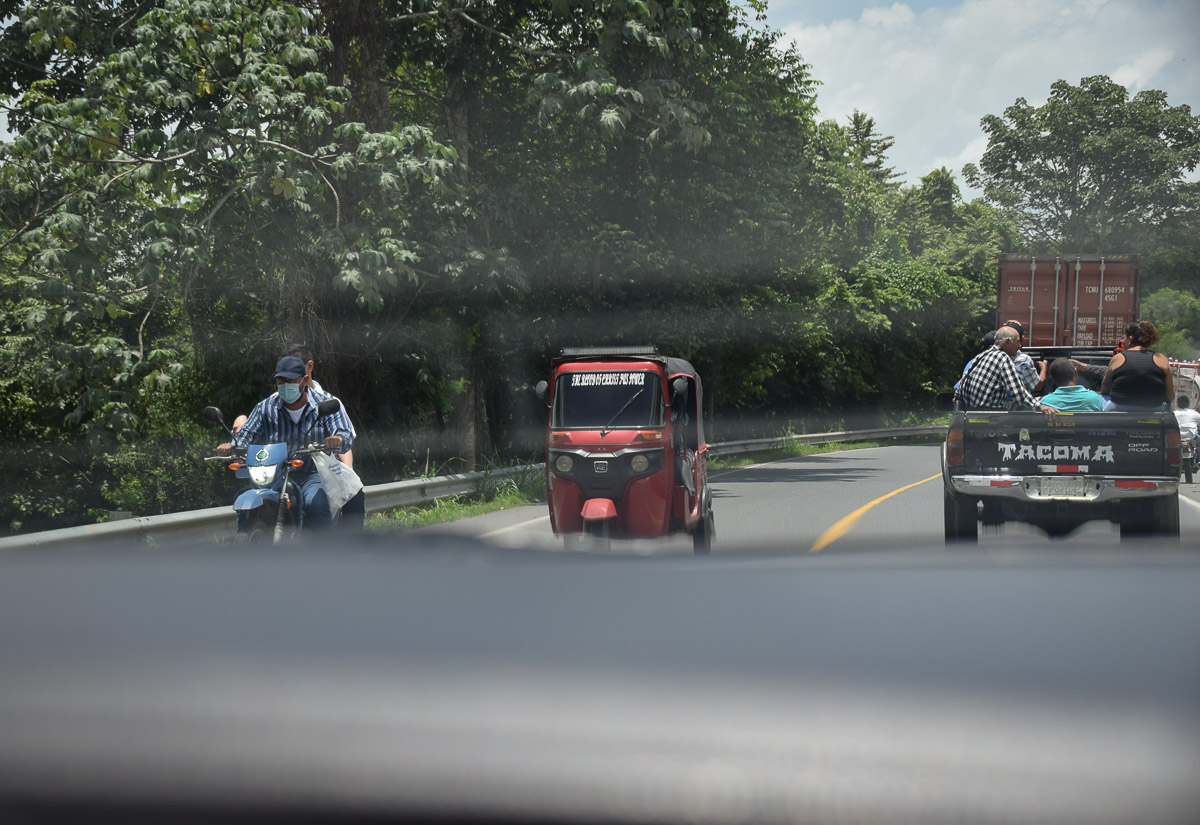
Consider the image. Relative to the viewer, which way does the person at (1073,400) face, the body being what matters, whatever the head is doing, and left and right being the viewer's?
facing away from the viewer

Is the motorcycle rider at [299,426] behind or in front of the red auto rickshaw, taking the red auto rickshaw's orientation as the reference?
in front

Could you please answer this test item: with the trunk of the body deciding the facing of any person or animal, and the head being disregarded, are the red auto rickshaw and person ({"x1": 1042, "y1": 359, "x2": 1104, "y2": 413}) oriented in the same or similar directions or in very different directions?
very different directions

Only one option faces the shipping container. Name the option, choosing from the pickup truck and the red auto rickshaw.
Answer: the pickup truck

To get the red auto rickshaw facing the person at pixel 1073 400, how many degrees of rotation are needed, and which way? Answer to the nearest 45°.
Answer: approximately 90° to its left

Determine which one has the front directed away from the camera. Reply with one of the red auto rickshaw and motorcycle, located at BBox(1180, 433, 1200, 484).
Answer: the motorcycle

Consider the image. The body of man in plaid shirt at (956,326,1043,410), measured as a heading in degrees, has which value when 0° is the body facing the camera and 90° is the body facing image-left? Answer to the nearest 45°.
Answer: approximately 225°

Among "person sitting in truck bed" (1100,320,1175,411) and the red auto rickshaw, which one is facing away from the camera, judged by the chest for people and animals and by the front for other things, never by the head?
the person sitting in truck bed

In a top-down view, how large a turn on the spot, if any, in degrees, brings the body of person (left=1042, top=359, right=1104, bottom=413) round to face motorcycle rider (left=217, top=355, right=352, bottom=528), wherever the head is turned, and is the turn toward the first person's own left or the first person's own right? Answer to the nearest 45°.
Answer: approximately 135° to the first person's own left

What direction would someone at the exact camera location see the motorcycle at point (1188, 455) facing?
facing away from the viewer
